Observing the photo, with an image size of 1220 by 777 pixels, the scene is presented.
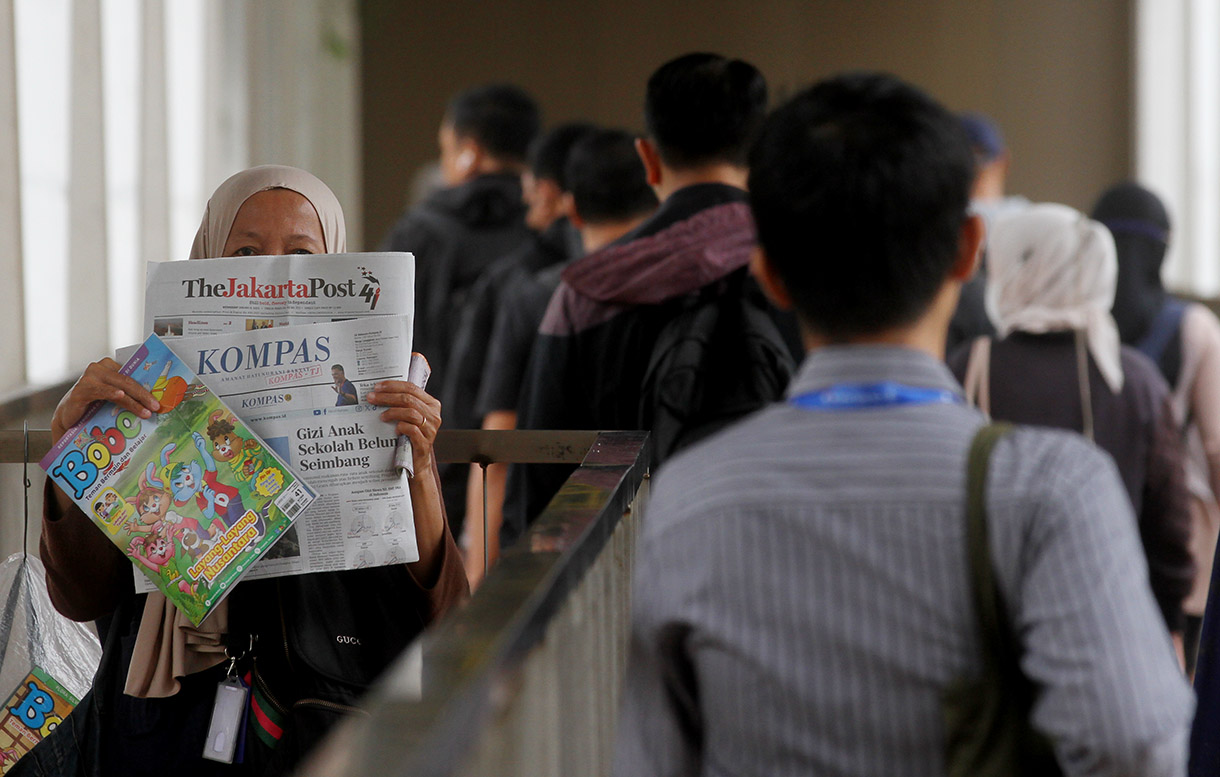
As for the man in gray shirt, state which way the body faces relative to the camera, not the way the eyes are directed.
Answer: away from the camera

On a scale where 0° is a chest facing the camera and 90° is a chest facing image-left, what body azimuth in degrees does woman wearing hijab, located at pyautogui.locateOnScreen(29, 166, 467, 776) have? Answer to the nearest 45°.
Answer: approximately 0°

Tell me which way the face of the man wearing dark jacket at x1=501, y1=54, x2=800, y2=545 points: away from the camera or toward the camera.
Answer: away from the camera

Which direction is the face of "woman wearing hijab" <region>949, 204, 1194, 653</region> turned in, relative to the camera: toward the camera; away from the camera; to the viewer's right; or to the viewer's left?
away from the camera

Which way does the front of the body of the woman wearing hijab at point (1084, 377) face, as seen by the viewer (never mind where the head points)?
away from the camera

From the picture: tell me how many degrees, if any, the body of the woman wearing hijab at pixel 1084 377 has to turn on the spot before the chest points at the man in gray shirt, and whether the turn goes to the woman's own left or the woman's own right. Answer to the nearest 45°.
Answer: approximately 180°

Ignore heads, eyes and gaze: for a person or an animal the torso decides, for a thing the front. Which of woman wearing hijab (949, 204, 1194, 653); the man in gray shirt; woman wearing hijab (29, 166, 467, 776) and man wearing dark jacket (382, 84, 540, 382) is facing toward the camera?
woman wearing hijab (29, 166, 467, 776)

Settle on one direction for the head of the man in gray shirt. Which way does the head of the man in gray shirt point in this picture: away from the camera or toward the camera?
away from the camera
